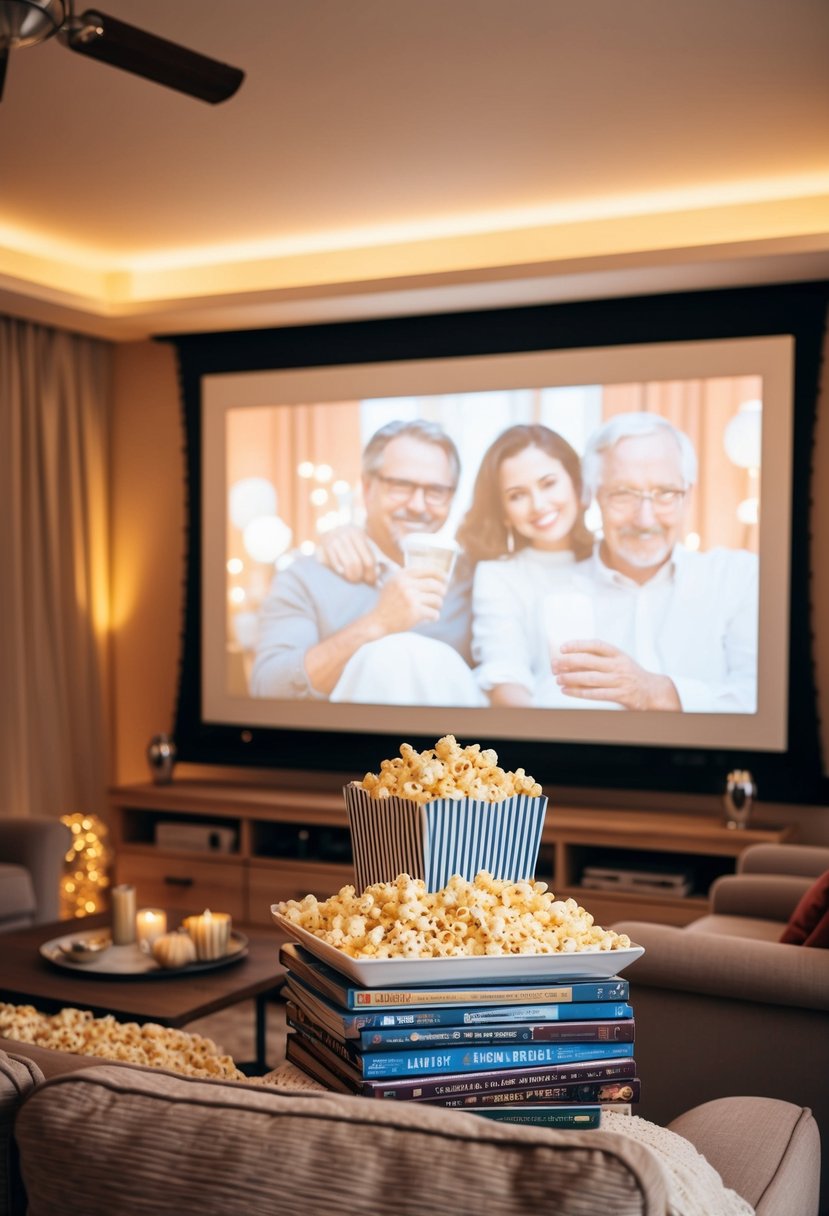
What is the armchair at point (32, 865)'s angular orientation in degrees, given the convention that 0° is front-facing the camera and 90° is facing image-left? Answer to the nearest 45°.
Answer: approximately 315°

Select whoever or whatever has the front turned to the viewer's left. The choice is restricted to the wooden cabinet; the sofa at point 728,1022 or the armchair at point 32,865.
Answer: the sofa

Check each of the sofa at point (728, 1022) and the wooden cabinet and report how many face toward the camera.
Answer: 1

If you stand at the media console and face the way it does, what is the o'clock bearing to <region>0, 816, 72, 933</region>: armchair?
The armchair is roughly at 2 o'clock from the media console.

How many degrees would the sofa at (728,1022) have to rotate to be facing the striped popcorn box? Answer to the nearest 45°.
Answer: approximately 90° to its left

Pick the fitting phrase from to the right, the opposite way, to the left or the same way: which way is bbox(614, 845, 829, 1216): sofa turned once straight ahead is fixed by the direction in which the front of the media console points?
to the right

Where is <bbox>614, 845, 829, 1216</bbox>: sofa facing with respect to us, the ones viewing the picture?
facing to the left of the viewer

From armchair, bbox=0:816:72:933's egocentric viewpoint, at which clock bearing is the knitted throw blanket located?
The knitted throw blanket is roughly at 1 o'clock from the armchair.

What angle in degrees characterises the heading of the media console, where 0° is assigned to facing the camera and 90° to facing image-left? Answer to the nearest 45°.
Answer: approximately 0°

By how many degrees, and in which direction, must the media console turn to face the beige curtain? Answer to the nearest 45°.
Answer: approximately 135° to its right

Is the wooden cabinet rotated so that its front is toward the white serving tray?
yes

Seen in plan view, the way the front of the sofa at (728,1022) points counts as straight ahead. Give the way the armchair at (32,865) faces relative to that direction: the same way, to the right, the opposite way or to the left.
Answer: the opposite way

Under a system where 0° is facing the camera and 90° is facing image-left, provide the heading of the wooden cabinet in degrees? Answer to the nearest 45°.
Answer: approximately 0°

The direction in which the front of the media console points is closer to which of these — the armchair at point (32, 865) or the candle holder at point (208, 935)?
the candle holder
